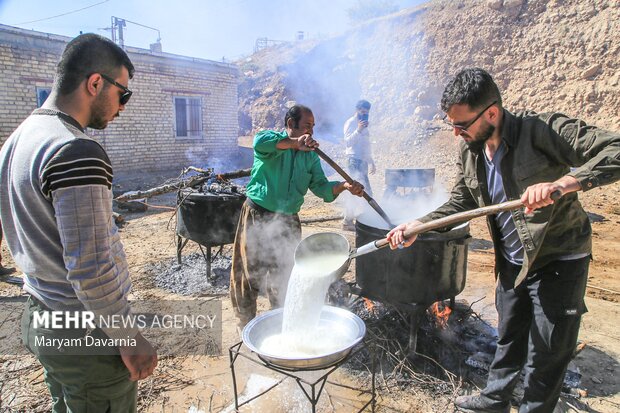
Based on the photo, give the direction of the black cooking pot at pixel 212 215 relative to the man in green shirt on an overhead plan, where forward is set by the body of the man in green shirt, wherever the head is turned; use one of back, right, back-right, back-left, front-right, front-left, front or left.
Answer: back

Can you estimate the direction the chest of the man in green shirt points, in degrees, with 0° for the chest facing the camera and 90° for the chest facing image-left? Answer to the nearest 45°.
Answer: approximately 315°

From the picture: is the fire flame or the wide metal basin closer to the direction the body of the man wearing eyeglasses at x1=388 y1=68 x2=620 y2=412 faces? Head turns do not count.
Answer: the wide metal basin

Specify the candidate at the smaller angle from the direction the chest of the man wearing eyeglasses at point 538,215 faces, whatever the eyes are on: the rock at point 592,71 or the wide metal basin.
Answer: the wide metal basin

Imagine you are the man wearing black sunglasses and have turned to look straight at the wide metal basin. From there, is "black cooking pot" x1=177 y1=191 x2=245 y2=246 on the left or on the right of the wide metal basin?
left

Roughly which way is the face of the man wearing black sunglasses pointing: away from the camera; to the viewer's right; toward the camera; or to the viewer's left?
to the viewer's right

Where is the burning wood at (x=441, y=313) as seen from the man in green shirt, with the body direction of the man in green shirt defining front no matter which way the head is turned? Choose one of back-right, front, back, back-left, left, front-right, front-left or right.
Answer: front-left

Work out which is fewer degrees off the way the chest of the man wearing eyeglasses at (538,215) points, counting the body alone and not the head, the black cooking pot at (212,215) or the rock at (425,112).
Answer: the black cooking pot

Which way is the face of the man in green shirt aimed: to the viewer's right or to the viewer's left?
to the viewer's right

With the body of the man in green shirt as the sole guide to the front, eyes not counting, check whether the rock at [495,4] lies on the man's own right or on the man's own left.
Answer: on the man's own left

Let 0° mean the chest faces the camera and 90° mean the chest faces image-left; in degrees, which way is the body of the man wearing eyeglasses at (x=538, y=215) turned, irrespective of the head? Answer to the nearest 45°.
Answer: approximately 45°

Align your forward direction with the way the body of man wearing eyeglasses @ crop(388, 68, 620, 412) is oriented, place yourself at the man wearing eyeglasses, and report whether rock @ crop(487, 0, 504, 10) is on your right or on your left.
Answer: on your right

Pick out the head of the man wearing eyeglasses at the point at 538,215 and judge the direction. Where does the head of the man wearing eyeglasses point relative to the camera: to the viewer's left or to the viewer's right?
to the viewer's left

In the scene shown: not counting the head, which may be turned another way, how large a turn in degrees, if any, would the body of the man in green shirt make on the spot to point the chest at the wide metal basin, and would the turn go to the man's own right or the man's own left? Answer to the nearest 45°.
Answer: approximately 45° to the man's own right

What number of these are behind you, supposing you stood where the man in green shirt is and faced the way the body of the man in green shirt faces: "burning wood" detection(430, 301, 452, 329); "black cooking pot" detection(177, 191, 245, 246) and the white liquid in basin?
1

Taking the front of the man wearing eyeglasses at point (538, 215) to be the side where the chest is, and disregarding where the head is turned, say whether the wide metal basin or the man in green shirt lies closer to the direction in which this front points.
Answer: the wide metal basin
